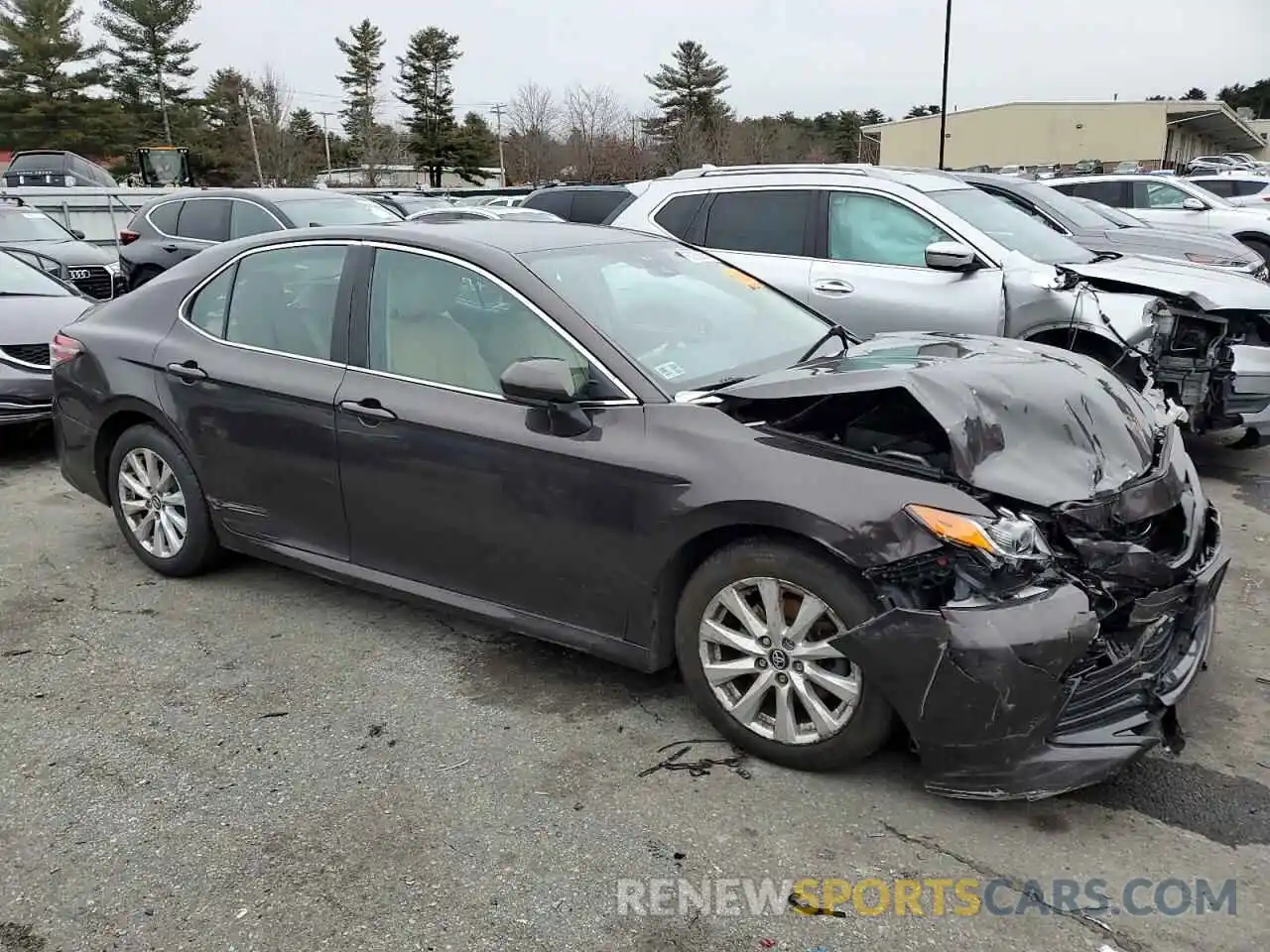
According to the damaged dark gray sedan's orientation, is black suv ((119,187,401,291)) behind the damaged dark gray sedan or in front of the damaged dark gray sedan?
behind

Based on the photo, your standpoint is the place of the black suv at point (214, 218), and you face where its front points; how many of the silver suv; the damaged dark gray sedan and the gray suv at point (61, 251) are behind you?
1

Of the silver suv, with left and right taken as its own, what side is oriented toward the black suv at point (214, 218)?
back

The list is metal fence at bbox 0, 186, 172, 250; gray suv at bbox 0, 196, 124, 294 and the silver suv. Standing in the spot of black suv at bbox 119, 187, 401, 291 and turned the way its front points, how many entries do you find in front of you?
1

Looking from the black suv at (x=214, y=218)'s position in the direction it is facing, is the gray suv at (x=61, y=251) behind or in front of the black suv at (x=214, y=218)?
behind

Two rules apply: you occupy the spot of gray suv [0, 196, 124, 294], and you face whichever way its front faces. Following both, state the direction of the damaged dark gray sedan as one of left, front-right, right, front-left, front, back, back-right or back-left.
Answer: front-right

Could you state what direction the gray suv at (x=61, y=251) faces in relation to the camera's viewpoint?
facing the viewer and to the right of the viewer

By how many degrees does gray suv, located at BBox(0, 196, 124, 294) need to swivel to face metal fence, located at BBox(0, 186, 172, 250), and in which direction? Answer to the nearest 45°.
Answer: approximately 135° to its left

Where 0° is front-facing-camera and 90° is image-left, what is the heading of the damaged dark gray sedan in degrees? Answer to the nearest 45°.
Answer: approximately 315°

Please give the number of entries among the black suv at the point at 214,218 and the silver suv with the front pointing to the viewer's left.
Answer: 0

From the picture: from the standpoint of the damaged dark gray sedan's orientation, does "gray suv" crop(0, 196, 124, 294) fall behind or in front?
behind
